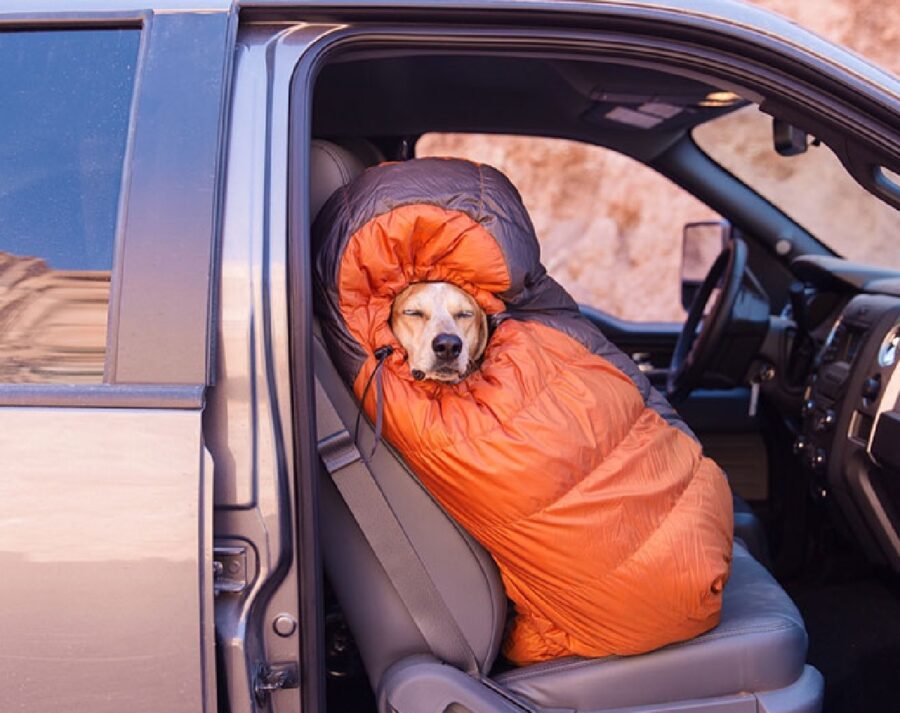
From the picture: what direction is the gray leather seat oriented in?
to the viewer's right

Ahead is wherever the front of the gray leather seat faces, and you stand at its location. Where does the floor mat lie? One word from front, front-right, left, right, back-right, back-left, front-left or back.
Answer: front-left
